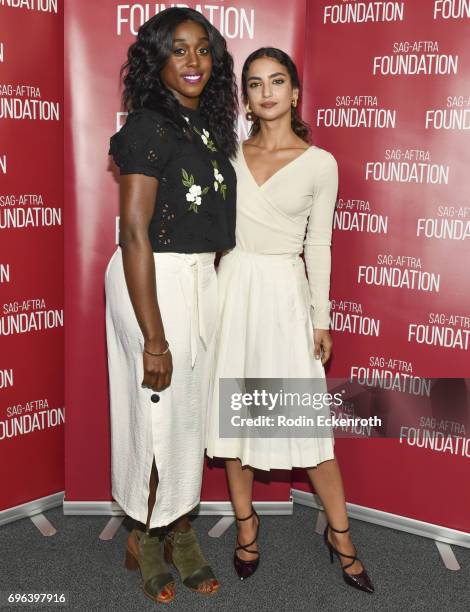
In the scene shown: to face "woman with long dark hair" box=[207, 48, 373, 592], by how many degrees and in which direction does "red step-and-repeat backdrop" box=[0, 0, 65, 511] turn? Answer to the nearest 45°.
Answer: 0° — it already faces them

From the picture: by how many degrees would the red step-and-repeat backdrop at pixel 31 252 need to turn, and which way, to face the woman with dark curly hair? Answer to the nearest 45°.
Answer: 0° — it already faces them

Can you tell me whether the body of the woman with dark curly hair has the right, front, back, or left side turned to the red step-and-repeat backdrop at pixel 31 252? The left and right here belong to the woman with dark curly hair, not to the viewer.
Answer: back

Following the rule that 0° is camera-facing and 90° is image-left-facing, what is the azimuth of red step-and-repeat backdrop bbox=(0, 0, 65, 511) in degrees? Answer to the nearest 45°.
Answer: approximately 315°
